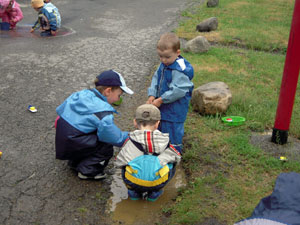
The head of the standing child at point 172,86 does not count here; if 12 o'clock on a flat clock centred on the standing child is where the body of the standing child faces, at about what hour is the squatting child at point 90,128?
The squatting child is roughly at 12 o'clock from the standing child.

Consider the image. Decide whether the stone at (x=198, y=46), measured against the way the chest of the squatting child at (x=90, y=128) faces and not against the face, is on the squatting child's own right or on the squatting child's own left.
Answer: on the squatting child's own left

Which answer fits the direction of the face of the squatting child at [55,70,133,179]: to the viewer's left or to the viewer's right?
to the viewer's right

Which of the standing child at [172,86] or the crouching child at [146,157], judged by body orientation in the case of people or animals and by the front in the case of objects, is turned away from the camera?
the crouching child

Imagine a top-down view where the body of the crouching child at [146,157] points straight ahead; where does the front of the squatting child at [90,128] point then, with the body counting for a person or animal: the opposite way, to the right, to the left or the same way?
to the right

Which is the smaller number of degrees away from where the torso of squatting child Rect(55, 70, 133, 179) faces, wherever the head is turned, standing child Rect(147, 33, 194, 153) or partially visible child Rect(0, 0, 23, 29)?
the standing child

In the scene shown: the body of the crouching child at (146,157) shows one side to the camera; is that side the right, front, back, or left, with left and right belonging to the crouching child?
back

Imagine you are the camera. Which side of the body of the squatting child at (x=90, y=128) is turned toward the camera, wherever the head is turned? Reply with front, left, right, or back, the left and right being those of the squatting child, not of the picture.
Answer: right

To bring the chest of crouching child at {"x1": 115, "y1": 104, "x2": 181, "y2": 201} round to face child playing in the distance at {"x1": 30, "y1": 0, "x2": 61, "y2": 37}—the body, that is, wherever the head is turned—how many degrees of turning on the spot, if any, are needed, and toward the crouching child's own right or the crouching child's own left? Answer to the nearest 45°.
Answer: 0° — they already face them

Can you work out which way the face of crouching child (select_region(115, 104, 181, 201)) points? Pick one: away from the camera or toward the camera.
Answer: away from the camera

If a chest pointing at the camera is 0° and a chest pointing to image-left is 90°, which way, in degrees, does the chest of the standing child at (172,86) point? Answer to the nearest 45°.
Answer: approximately 45°
